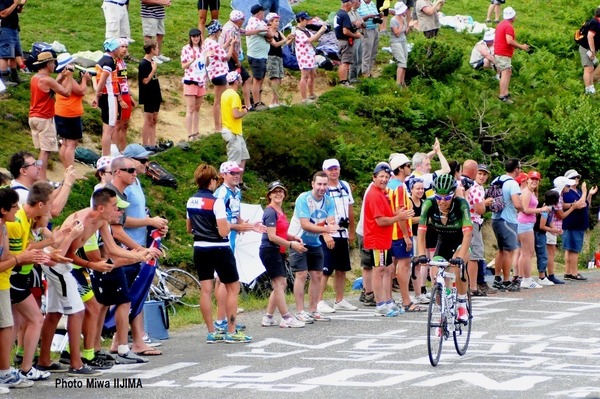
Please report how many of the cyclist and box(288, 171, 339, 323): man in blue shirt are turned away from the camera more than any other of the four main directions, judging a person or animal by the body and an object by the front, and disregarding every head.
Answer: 0

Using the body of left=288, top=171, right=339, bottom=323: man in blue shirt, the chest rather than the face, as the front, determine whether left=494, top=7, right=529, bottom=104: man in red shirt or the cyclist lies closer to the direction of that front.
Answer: the cyclist

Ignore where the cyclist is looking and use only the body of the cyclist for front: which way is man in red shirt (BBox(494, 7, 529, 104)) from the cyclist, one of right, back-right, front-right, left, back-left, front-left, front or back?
back

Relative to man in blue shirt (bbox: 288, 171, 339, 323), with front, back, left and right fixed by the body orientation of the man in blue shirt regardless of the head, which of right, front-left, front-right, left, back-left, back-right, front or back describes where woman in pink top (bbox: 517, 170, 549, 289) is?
left

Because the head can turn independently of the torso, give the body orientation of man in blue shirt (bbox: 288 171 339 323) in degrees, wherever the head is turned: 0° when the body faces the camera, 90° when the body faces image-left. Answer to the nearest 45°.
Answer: approximately 315°

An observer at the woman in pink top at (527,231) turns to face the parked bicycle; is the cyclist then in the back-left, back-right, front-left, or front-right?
front-left

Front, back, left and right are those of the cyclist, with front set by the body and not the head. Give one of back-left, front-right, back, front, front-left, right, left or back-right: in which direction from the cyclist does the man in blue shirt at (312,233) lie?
back-right

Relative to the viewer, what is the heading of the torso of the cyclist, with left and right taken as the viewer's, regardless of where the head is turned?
facing the viewer

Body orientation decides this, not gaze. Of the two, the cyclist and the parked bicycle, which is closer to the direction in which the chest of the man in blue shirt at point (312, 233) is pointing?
the cyclist

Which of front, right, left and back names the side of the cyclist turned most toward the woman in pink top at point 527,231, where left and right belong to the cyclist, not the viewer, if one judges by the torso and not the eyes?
back
